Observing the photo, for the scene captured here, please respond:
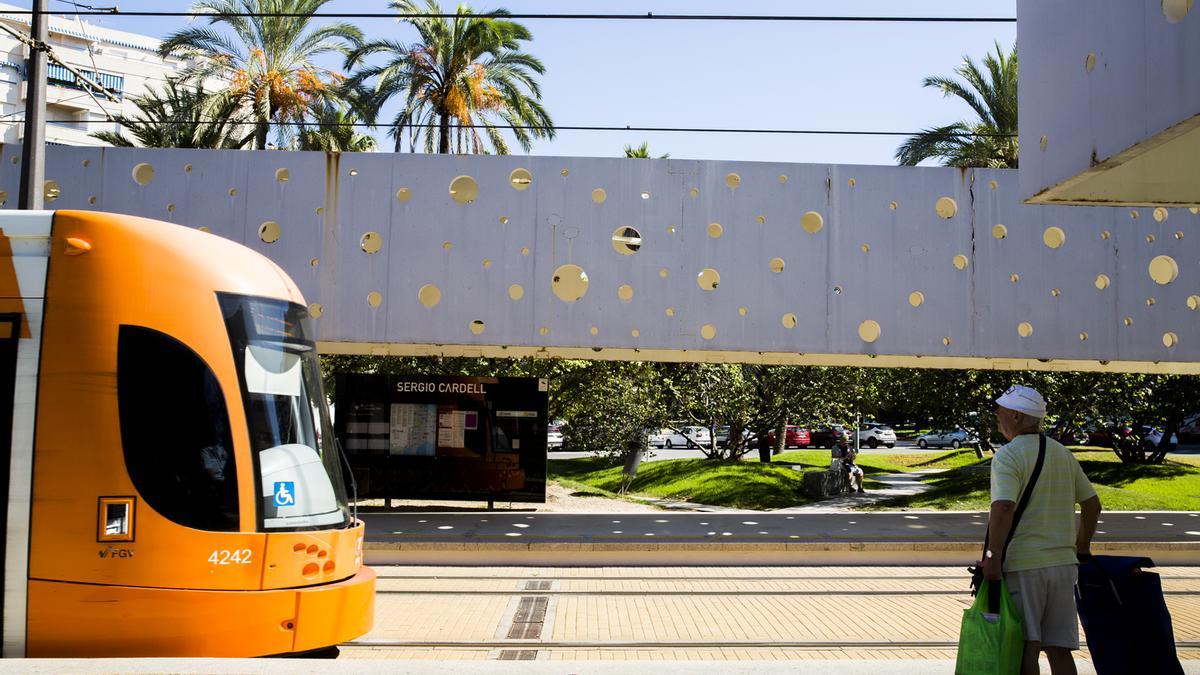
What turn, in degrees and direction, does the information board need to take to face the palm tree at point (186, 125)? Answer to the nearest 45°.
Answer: approximately 135° to its right

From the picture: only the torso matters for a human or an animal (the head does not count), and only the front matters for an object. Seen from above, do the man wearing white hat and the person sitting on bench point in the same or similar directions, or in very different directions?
very different directions

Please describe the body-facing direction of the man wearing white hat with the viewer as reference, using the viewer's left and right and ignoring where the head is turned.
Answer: facing away from the viewer and to the left of the viewer

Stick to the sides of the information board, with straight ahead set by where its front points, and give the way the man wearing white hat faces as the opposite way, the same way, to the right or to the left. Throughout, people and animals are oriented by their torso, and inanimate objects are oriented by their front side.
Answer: the opposite way

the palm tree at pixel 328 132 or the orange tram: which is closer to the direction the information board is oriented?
the orange tram

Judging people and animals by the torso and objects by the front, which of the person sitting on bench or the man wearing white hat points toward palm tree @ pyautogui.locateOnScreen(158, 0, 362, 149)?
the man wearing white hat

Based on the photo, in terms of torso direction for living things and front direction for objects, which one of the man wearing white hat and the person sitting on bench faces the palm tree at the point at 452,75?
the man wearing white hat

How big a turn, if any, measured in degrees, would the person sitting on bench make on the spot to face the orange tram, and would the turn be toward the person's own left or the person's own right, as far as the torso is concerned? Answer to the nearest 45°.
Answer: approximately 45° to the person's own right

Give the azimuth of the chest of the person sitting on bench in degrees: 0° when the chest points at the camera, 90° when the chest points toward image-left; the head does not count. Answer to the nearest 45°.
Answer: approximately 315°

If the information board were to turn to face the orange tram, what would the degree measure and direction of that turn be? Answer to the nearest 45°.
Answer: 0° — it already faces it

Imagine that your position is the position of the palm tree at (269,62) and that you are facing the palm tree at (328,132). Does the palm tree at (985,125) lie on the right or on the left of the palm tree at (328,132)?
right

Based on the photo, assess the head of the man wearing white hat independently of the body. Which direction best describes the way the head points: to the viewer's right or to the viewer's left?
to the viewer's left

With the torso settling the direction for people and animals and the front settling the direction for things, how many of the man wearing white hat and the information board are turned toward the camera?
1
